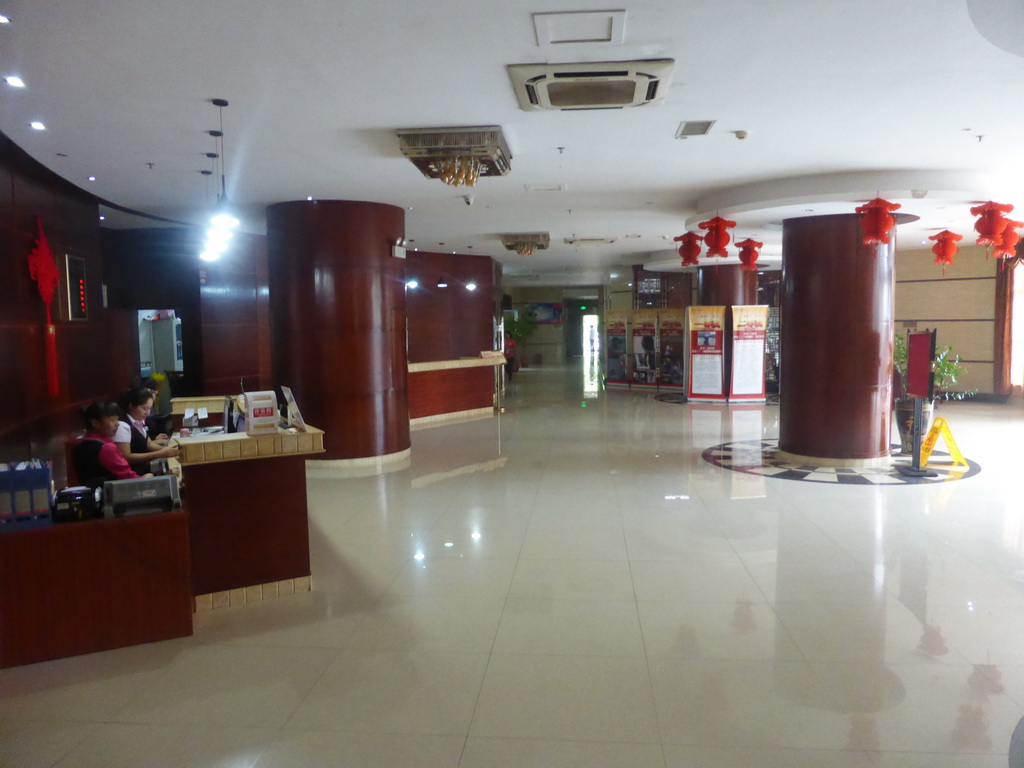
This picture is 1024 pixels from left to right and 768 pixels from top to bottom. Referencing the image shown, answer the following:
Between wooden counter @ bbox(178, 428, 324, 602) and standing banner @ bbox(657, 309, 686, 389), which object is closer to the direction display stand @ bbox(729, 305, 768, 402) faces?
the wooden counter

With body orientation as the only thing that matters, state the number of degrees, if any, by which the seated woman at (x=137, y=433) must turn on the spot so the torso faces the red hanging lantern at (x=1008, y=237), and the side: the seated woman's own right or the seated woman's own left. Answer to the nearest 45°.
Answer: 0° — they already face it

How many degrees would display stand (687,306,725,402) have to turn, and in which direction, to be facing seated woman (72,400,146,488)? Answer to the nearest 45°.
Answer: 0° — it already faces them

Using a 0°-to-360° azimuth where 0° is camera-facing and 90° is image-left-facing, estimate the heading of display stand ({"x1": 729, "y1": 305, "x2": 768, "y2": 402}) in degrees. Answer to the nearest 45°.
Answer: approximately 0°

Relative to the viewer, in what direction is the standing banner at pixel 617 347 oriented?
toward the camera

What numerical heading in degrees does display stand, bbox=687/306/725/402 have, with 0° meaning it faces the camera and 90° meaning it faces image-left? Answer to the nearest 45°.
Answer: approximately 0°

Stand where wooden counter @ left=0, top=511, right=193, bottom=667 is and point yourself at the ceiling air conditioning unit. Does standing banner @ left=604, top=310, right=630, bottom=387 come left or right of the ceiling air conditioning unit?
left

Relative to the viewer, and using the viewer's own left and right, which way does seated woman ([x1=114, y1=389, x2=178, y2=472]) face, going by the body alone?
facing to the right of the viewer

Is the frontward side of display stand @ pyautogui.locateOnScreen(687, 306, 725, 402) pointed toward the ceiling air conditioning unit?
yes

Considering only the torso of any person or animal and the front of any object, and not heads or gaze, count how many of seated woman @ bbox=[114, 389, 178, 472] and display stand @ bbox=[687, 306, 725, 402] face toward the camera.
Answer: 1

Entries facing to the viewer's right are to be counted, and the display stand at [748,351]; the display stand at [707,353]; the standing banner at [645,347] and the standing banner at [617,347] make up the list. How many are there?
0

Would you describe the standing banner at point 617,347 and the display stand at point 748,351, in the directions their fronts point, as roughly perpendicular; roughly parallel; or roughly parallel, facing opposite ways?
roughly parallel

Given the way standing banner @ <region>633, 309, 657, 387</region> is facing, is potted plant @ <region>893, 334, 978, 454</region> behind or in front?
in front

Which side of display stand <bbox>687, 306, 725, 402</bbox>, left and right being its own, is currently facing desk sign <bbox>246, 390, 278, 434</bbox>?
front

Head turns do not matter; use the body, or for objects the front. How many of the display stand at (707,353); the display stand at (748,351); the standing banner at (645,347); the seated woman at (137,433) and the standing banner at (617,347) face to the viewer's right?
1

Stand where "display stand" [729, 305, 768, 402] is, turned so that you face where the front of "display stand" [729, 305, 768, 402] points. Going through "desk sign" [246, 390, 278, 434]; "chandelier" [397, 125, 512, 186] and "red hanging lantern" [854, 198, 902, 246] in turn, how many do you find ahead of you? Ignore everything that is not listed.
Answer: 3

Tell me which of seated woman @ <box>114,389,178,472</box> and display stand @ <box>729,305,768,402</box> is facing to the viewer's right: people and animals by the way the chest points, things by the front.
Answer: the seated woman

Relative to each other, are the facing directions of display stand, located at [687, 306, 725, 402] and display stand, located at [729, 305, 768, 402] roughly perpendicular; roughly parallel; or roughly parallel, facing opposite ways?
roughly parallel

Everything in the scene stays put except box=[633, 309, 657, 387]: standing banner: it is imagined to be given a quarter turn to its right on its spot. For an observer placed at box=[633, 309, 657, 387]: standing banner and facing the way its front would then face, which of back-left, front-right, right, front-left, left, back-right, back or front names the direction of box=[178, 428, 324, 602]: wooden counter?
left
